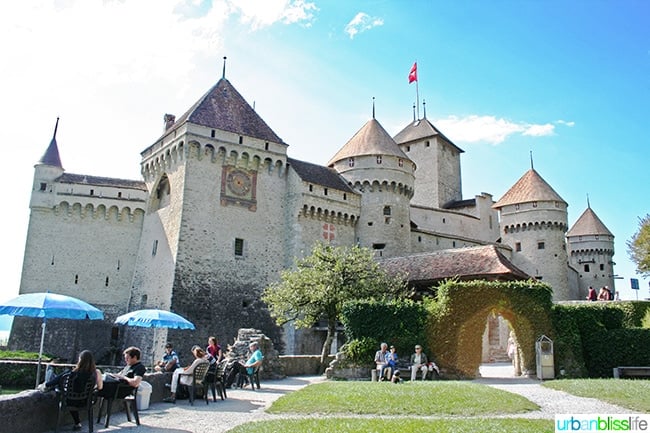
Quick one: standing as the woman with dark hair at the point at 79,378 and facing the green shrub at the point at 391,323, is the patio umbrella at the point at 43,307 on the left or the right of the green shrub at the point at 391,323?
left

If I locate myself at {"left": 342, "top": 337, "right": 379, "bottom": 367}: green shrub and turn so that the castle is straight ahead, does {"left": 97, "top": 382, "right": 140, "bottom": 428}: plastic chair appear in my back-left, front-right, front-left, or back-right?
back-left

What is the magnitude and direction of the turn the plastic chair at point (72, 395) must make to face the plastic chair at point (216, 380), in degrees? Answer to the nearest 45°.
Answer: approximately 45° to its right

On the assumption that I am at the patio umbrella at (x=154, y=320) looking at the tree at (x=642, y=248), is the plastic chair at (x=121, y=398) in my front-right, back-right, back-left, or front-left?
back-right

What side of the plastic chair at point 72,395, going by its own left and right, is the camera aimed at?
back
